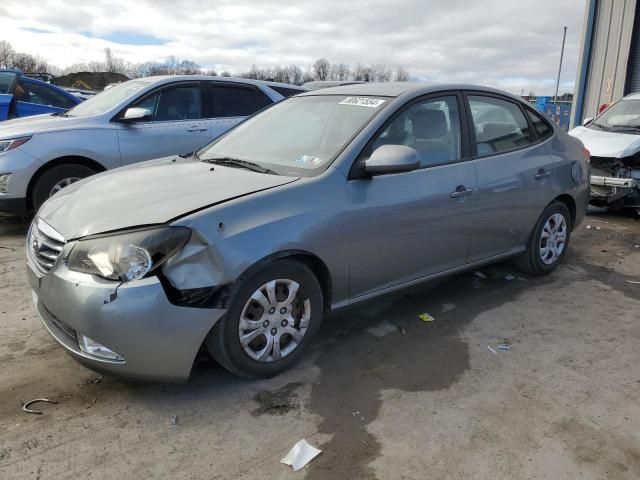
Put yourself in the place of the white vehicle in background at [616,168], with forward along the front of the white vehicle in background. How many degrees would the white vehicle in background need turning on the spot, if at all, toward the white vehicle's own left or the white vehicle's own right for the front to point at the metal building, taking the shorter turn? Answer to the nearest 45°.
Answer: approximately 135° to the white vehicle's own right

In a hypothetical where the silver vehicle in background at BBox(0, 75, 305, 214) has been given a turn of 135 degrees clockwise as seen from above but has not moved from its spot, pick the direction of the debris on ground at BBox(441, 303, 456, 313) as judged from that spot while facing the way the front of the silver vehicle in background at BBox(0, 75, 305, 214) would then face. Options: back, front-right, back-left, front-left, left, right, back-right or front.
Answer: back-right

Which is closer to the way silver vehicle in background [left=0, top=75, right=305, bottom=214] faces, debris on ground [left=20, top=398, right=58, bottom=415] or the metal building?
the debris on ground

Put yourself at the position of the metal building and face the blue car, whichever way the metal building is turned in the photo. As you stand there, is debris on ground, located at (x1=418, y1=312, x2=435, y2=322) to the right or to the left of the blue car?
left

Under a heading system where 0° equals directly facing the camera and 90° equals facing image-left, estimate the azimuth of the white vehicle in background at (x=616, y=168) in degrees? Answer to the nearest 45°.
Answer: approximately 45°

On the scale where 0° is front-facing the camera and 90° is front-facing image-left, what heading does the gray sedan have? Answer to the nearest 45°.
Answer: approximately 45°

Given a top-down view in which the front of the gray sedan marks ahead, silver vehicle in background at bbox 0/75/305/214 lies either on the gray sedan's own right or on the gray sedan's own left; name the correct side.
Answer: on the gray sedan's own right

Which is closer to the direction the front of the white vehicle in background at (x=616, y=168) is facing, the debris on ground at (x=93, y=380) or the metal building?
the debris on ground

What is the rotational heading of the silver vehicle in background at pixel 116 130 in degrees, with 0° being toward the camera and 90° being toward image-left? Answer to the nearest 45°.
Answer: approximately 45°

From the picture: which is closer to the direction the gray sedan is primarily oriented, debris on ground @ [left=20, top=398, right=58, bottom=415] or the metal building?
the debris on ground

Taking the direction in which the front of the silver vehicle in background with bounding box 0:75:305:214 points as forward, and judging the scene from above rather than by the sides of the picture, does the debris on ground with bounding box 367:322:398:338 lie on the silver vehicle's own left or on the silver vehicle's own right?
on the silver vehicle's own left

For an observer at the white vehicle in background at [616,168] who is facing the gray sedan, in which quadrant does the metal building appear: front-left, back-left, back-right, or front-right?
back-right
